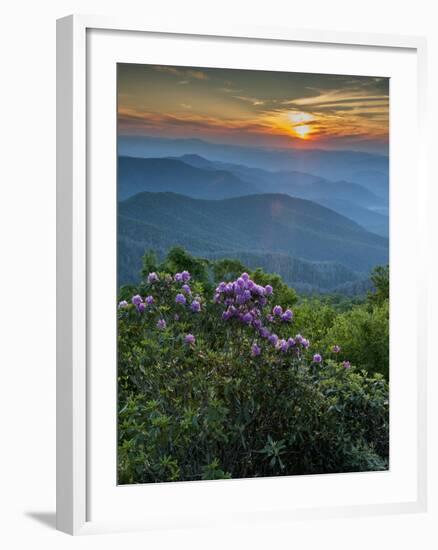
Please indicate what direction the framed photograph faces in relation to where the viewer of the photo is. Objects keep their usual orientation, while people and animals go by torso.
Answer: facing the viewer and to the right of the viewer
